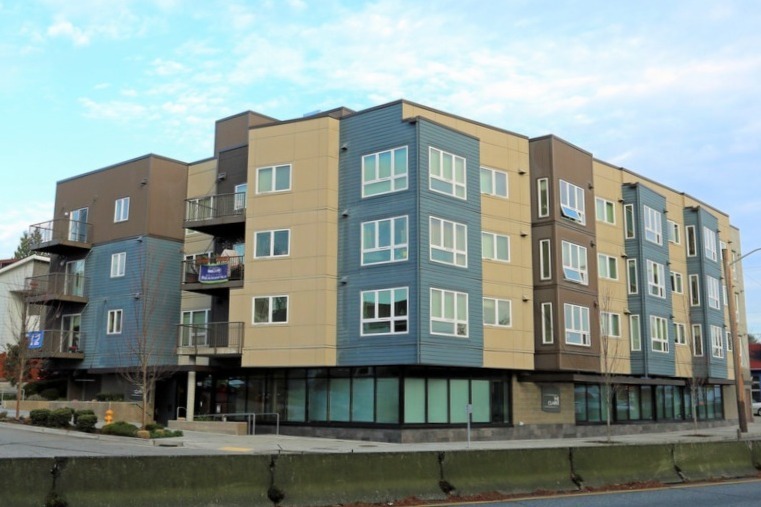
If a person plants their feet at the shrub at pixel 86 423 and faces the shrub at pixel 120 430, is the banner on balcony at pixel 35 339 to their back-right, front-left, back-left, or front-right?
back-left

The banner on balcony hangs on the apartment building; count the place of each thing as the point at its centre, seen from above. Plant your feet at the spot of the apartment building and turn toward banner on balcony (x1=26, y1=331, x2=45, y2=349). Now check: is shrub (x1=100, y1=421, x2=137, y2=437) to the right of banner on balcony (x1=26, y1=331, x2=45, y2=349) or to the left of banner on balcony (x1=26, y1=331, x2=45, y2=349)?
left
